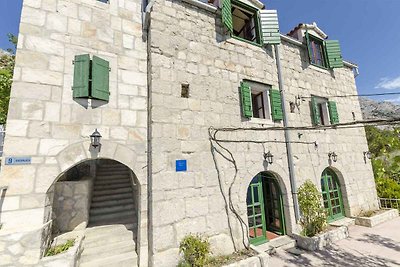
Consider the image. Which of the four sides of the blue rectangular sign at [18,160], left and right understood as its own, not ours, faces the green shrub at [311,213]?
left

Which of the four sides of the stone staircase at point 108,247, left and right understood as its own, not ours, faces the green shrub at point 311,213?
left

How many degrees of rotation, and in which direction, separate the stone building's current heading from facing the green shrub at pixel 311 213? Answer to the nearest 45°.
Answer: approximately 45° to its left

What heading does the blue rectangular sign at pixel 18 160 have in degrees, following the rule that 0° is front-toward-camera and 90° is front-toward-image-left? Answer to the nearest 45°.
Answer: approximately 0°

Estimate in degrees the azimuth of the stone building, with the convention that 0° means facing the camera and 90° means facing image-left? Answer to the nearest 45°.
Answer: approximately 315°

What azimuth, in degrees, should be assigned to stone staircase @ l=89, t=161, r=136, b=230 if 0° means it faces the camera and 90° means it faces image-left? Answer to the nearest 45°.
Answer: approximately 0°

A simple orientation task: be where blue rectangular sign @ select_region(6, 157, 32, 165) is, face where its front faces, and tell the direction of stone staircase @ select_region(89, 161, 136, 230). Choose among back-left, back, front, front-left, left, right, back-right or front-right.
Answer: back-left
